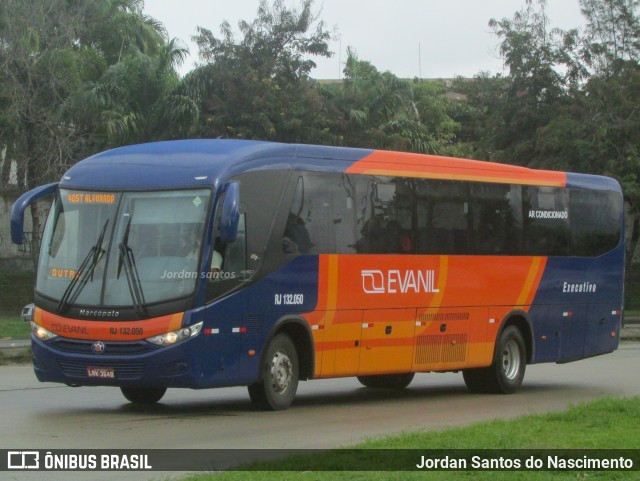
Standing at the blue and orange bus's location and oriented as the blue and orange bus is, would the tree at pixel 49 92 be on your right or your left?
on your right

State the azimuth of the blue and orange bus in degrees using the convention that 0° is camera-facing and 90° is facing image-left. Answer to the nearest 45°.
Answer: approximately 45°

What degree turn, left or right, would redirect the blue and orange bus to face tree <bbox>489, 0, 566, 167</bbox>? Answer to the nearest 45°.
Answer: approximately 135° to its right

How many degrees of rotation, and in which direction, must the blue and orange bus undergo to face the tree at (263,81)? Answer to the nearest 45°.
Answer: approximately 135° to its right
